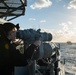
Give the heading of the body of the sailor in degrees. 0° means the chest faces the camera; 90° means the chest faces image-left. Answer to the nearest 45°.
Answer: approximately 270°
